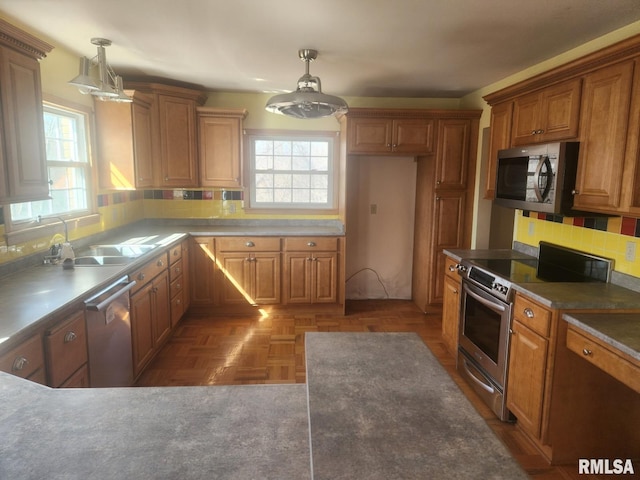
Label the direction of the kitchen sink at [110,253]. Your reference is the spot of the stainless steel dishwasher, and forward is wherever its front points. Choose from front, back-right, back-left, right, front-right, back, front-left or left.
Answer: back-left

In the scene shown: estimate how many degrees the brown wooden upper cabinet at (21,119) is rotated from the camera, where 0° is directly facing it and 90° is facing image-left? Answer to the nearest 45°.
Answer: approximately 315°

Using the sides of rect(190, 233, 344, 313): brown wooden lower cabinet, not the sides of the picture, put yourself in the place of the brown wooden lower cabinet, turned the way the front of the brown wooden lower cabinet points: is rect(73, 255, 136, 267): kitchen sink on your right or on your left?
on your right

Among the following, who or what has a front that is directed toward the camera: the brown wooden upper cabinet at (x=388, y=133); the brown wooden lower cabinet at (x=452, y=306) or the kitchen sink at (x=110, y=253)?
the brown wooden upper cabinet

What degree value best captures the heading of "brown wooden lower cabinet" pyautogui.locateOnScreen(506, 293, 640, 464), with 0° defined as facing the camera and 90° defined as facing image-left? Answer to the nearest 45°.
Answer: approximately 45°

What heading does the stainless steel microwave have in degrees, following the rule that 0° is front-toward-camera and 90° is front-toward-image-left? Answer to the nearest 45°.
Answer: approximately 45°

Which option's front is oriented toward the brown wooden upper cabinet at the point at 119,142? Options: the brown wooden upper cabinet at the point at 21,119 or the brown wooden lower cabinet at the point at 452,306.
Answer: the brown wooden lower cabinet

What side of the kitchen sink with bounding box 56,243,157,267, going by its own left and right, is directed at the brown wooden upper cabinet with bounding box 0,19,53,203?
right

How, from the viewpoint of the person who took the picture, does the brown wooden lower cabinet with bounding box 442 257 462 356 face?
facing to the left of the viewer

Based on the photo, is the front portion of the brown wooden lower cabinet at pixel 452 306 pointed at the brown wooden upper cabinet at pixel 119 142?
yes

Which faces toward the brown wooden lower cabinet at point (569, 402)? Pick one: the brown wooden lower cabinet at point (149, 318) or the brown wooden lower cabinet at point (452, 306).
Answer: the brown wooden lower cabinet at point (149, 318)

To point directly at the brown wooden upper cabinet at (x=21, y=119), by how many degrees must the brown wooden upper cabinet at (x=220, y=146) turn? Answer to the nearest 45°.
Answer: approximately 45° to its right

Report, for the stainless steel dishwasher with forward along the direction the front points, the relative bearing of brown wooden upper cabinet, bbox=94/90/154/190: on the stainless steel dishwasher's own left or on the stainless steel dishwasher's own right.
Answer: on the stainless steel dishwasher's own left

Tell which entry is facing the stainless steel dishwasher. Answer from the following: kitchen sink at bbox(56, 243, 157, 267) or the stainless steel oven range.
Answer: the stainless steel oven range

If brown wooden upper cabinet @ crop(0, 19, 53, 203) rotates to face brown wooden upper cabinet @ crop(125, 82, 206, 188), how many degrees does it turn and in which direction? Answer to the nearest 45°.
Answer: approximately 90° to its left

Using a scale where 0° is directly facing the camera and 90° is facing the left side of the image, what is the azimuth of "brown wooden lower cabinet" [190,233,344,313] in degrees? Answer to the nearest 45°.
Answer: approximately 0°
